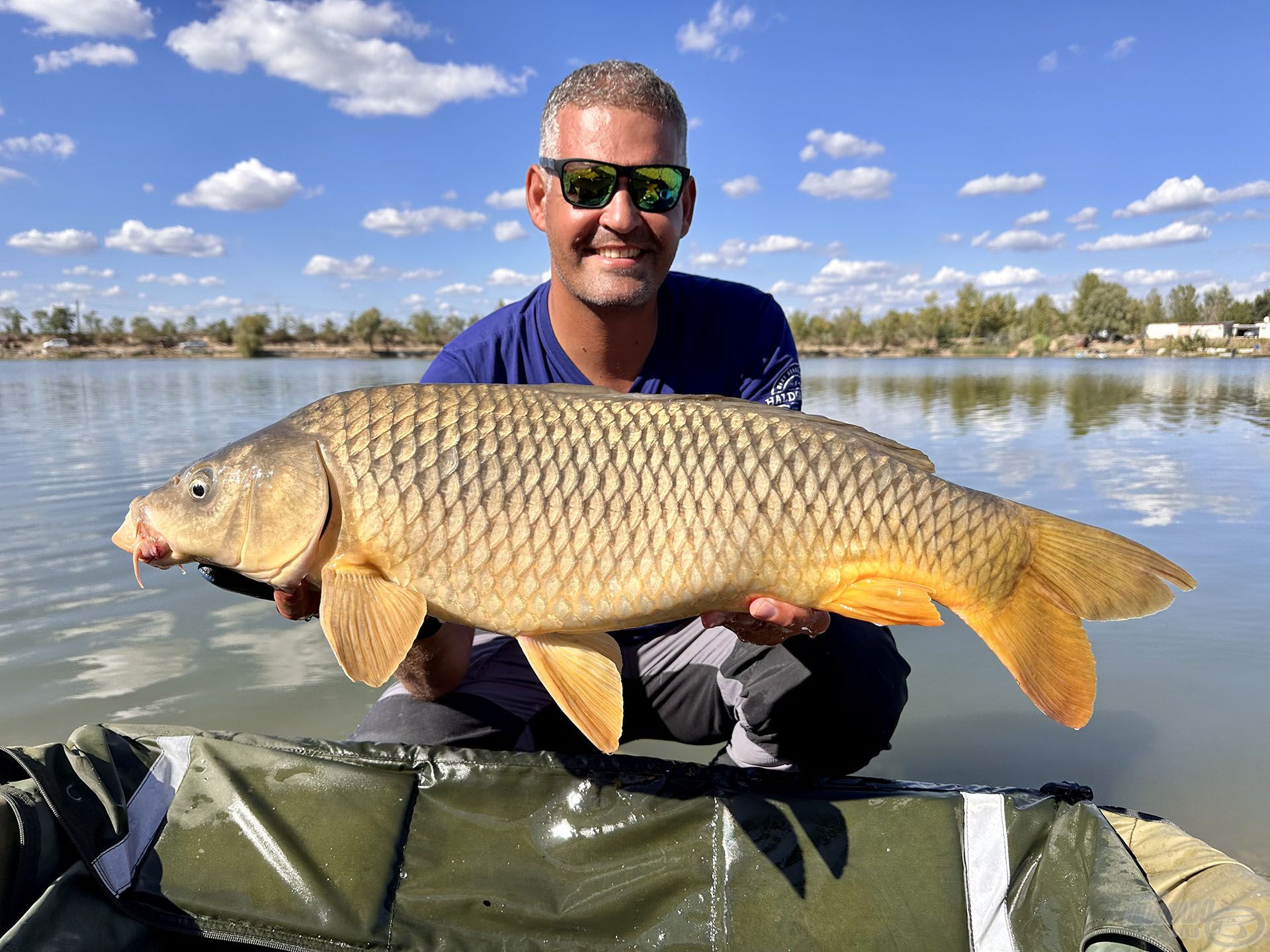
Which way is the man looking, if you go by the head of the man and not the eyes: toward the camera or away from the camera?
toward the camera

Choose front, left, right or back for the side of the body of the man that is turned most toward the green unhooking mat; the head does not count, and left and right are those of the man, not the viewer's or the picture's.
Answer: front

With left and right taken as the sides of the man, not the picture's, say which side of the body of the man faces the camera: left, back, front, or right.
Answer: front
